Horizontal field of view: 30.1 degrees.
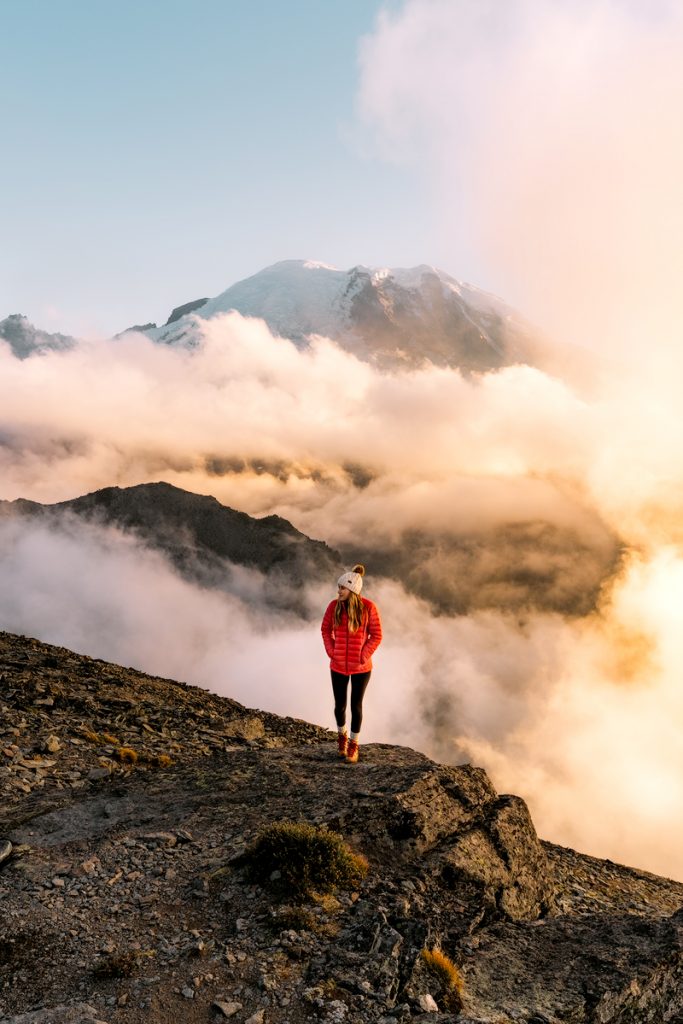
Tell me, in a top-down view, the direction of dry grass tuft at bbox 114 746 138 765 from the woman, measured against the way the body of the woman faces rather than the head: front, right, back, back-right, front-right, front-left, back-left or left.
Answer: back-right

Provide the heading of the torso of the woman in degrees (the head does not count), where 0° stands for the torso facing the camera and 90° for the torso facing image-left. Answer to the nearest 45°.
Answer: approximately 0°

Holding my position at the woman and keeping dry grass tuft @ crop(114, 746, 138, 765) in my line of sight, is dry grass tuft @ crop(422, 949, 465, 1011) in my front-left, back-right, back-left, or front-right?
back-left
